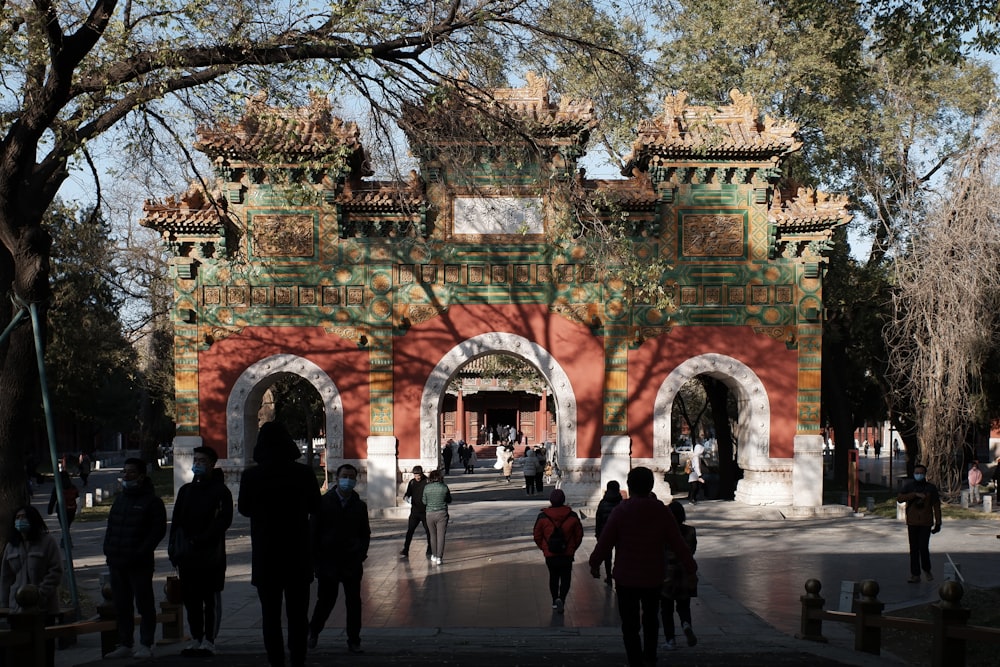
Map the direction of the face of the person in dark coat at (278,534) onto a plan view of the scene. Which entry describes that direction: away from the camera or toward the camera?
away from the camera

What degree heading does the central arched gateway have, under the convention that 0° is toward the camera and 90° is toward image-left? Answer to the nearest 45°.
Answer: approximately 0°

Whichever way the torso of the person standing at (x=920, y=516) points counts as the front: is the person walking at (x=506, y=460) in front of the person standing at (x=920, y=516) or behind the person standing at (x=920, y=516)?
behind

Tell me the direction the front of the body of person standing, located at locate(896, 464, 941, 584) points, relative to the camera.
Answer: toward the camera

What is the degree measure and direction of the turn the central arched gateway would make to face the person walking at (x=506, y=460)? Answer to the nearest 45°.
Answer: approximately 180°

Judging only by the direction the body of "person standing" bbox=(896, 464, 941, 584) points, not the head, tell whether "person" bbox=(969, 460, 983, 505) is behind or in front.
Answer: behind

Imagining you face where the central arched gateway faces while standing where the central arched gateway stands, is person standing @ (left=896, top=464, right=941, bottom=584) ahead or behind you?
ahead

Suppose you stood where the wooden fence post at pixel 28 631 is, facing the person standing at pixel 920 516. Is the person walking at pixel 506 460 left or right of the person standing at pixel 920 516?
left

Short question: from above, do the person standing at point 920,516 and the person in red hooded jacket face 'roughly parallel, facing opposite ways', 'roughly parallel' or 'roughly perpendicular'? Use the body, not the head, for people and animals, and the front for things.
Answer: roughly parallel, facing opposite ways

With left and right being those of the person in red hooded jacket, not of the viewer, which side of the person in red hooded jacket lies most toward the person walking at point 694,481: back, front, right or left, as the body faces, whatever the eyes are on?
front

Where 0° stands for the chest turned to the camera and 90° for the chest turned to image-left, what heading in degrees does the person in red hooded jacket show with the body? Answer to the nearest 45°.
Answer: approximately 180°

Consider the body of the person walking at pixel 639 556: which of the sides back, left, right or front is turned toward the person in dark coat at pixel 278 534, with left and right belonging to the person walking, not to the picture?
left
